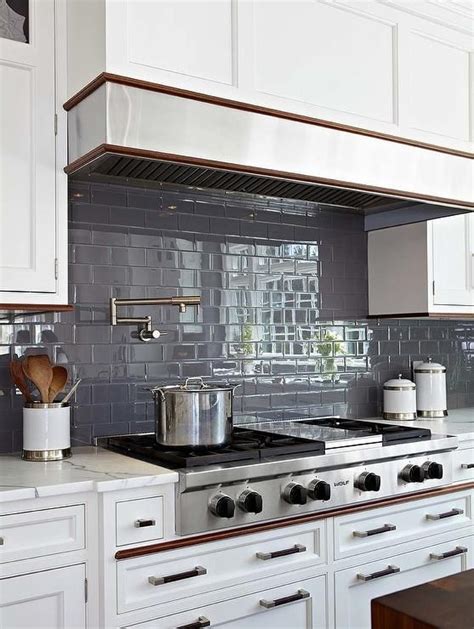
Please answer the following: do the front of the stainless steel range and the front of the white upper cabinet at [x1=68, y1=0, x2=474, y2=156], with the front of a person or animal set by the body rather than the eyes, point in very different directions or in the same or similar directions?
same or similar directions

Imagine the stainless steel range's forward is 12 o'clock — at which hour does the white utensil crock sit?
The white utensil crock is roughly at 4 o'clock from the stainless steel range.

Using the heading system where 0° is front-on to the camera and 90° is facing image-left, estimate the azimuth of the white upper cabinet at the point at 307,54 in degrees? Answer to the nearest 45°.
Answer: approximately 315°

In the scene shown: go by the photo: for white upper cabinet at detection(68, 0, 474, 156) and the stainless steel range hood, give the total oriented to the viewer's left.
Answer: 0

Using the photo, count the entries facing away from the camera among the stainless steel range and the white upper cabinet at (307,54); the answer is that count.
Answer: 0

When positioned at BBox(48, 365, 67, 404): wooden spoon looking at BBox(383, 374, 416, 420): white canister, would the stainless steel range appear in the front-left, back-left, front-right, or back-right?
front-right

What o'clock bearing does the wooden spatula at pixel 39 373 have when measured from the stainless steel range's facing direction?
The wooden spatula is roughly at 4 o'clock from the stainless steel range.

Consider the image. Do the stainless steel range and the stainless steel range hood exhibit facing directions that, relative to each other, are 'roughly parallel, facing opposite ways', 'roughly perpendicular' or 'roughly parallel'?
roughly parallel

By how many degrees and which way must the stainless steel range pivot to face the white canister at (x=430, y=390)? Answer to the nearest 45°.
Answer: approximately 90° to its left

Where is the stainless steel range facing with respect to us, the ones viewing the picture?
facing the viewer and to the right of the viewer

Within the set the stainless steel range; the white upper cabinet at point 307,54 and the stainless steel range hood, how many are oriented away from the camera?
0

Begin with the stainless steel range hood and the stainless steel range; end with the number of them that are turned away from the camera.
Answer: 0
